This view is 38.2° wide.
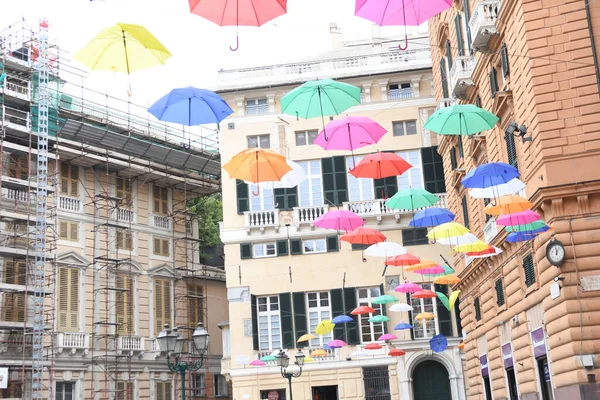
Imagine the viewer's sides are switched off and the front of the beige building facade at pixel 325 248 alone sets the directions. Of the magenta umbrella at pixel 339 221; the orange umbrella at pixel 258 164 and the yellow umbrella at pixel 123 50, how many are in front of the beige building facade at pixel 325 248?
3

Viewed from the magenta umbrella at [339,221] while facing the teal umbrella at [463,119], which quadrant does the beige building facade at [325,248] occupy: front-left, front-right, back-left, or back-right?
back-left

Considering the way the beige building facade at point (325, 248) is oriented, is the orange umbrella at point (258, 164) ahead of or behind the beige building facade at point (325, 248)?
ahead

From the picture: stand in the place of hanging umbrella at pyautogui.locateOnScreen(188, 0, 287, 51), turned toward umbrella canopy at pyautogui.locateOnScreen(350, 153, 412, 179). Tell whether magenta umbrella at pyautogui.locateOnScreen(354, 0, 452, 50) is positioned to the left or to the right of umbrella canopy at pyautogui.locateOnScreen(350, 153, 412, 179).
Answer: right

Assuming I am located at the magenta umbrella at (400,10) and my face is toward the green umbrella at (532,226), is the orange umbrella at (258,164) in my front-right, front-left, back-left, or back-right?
front-left

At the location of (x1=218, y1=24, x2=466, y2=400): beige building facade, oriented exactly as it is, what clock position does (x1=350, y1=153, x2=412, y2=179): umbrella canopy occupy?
The umbrella canopy is roughly at 12 o'clock from the beige building facade.

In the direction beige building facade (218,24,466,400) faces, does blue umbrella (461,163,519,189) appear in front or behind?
in front

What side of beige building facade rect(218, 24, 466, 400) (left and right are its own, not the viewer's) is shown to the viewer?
front

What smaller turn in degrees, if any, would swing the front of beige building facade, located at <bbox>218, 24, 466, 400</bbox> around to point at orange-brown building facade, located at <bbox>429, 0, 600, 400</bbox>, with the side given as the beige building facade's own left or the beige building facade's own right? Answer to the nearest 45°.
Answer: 0° — it already faces it

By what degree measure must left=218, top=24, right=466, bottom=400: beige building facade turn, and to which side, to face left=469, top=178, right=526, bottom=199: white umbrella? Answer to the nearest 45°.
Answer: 0° — it already faces it

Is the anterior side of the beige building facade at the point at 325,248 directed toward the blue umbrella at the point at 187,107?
yes

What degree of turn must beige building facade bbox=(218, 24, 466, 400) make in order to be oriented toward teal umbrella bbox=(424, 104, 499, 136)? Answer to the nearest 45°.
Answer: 0° — it already faces it

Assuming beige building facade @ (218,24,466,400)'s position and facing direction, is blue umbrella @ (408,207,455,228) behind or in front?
in front

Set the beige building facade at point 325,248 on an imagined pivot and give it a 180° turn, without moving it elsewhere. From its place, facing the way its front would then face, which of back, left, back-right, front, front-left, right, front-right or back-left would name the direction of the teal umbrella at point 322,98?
back
